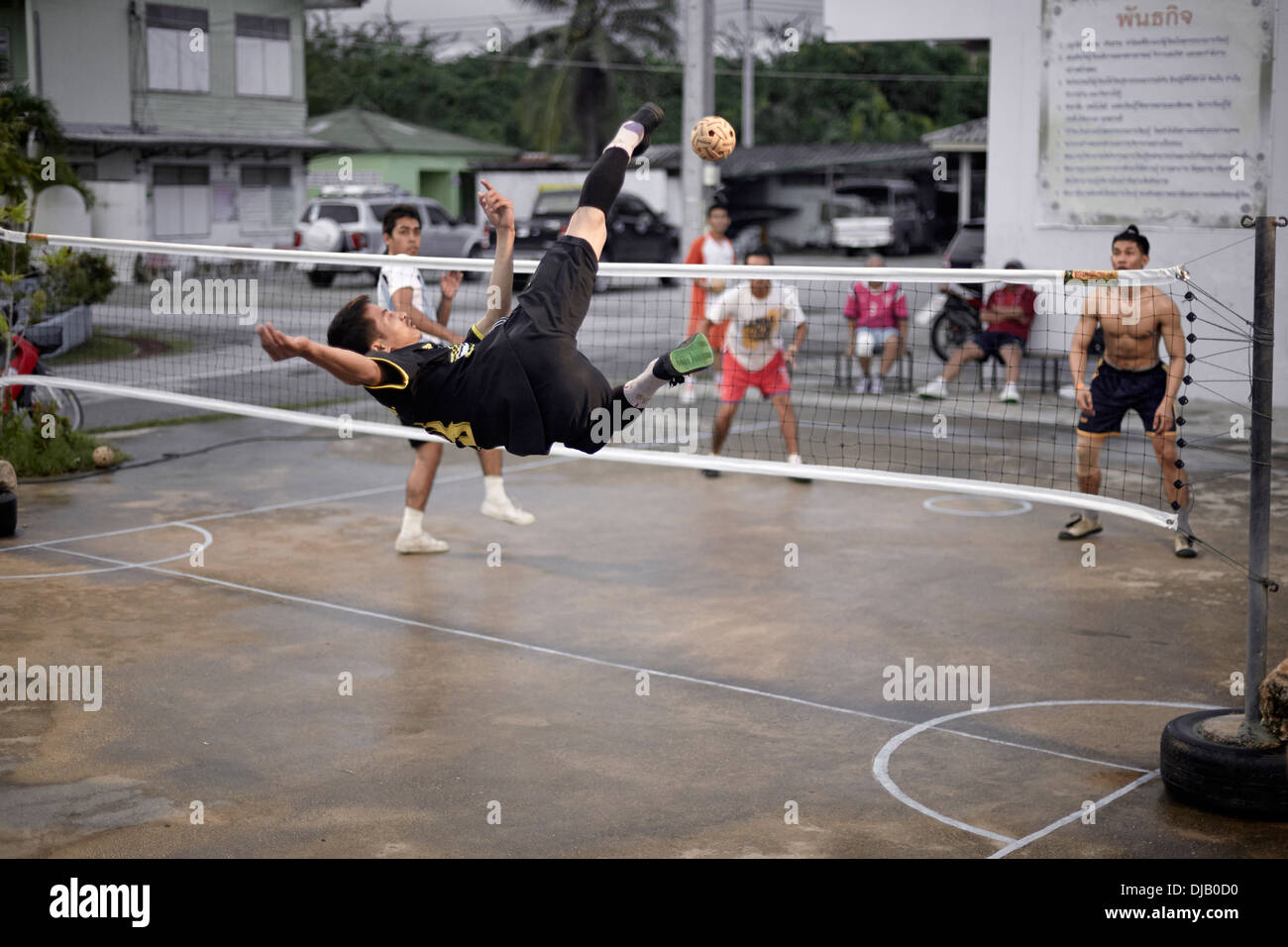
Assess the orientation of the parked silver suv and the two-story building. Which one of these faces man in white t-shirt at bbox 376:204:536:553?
the two-story building

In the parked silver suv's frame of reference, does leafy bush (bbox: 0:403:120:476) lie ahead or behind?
behind

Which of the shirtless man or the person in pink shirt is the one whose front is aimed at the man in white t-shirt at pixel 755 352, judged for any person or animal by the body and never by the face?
the person in pink shirt

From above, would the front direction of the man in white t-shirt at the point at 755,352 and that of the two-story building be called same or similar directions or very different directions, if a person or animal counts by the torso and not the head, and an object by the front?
same or similar directions

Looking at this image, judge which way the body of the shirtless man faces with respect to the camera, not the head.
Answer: toward the camera

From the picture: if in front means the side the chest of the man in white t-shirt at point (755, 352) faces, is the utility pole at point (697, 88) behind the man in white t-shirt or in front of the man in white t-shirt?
behind

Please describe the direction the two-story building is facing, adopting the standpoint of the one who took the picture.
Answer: facing the viewer

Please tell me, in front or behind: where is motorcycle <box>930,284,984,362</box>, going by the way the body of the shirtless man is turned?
behind

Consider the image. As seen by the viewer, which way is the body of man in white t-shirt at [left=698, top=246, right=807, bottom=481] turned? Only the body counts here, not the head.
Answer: toward the camera
